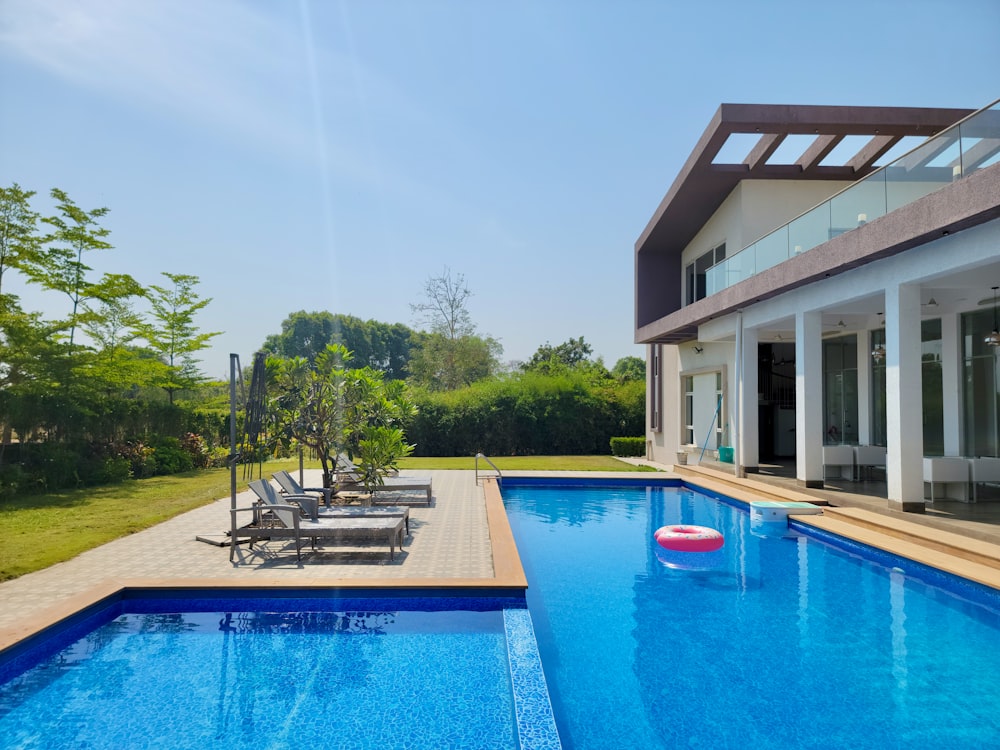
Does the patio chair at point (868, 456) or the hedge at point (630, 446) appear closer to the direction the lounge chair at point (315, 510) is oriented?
the patio chair

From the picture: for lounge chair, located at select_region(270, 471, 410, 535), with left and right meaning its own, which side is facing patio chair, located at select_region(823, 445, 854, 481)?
front

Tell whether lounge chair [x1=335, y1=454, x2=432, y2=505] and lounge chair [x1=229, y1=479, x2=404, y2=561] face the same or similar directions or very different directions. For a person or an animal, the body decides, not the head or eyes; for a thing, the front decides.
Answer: same or similar directions

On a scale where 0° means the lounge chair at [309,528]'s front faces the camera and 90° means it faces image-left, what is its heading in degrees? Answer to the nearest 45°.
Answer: approximately 270°

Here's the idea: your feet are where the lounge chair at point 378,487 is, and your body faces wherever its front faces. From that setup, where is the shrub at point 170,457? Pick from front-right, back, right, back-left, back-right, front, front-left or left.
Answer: back-left

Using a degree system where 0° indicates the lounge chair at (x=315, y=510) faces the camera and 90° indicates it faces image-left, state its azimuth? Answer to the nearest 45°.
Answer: approximately 270°

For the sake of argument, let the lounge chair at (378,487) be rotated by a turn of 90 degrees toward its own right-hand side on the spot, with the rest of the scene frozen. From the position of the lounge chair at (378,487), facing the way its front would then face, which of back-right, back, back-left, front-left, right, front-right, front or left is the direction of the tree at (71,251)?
back-right

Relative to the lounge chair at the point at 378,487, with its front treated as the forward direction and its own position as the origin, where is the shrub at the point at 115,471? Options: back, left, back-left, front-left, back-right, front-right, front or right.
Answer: back-left

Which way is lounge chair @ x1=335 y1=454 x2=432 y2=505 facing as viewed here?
to the viewer's right

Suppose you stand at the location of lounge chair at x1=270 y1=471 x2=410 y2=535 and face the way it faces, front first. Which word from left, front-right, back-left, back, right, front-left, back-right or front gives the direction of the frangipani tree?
left

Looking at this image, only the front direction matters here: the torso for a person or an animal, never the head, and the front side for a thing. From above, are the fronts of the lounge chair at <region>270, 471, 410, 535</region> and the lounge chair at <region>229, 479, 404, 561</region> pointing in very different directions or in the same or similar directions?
same or similar directions

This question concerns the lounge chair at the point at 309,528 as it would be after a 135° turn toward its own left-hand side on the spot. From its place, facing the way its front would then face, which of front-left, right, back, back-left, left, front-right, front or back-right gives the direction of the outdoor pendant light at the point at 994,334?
back-right

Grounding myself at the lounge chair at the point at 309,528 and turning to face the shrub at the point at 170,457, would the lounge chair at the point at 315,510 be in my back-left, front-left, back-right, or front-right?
front-right

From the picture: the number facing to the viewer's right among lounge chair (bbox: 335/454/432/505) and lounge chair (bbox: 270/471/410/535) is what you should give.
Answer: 2
